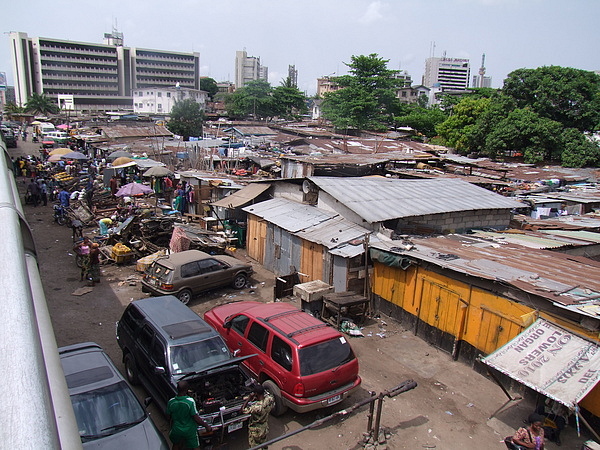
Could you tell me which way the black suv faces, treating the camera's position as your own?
facing the viewer and to the right of the viewer

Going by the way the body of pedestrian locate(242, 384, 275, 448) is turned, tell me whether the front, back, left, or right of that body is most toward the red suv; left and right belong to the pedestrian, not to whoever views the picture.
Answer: right

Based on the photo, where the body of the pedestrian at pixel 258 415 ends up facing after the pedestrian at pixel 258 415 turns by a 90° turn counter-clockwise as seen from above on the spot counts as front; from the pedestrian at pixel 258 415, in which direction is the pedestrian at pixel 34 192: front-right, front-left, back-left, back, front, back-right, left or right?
right

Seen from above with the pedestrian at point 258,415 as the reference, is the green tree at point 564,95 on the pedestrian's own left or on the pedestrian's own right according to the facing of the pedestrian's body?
on the pedestrian's own right

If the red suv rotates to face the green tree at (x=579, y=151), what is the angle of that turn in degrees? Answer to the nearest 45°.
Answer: approximately 90° to its right

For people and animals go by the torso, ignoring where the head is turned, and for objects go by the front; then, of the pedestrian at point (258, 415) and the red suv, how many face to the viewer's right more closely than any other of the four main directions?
0

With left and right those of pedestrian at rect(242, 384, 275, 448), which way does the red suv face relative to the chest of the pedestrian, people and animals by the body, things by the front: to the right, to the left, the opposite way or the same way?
the same way

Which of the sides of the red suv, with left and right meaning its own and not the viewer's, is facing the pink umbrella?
front

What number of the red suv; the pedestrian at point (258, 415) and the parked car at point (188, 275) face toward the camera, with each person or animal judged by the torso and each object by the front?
0

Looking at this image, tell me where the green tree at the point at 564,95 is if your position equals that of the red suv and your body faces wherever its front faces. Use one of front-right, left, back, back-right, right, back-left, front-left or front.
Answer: right

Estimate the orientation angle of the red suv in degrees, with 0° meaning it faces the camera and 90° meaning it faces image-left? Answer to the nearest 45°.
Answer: approximately 135°

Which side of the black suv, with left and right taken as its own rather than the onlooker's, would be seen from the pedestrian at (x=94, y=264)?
back

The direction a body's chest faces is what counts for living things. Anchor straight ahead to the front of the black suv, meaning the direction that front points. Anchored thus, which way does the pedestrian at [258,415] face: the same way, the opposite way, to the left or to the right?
the opposite way

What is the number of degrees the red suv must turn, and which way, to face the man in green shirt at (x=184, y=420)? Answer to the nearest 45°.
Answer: approximately 90° to its left

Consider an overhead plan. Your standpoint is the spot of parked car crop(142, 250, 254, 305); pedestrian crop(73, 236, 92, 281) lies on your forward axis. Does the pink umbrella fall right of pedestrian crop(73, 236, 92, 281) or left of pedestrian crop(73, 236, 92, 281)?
right

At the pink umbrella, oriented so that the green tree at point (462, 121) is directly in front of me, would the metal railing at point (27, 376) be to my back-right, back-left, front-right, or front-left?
back-right

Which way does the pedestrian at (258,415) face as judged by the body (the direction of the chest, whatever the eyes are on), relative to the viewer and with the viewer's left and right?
facing away from the viewer and to the left of the viewer
